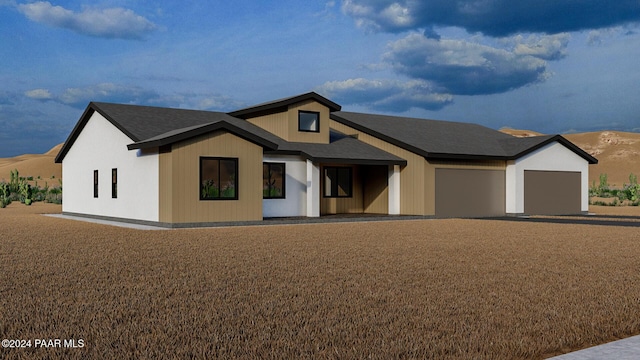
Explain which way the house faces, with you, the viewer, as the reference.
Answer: facing the viewer and to the right of the viewer
